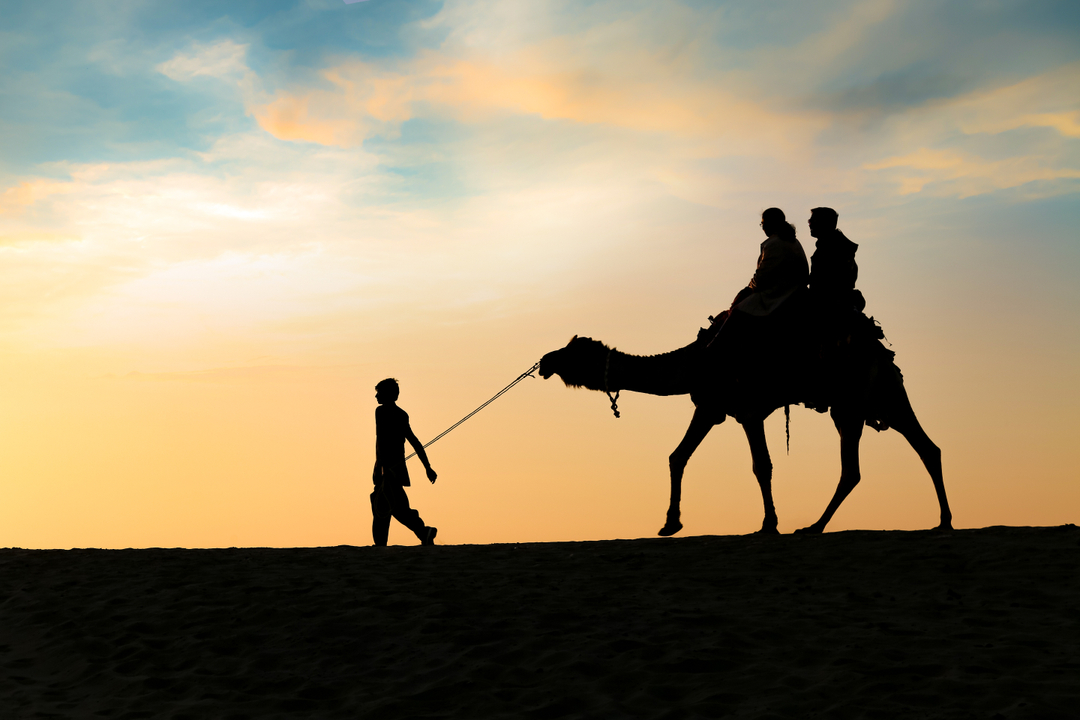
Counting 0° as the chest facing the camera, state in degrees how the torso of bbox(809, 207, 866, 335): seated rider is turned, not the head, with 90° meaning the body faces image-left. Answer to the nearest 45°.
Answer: approximately 90°

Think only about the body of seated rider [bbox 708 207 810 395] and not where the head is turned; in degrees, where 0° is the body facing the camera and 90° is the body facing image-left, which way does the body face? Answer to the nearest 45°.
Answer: approximately 90°

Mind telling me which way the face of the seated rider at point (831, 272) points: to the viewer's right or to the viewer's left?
to the viewer's left

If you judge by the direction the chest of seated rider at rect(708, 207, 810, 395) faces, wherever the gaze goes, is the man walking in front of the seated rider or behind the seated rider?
in front

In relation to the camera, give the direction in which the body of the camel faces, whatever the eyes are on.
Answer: to the viewer's left

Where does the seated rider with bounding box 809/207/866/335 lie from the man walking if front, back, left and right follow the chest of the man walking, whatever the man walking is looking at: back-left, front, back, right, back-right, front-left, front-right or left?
back-left

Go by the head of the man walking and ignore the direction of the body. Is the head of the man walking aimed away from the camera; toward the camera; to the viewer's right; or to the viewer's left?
to the viewer's left

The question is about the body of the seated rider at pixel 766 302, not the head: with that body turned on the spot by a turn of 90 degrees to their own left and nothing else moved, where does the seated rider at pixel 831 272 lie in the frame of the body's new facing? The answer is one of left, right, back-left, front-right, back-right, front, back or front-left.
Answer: left

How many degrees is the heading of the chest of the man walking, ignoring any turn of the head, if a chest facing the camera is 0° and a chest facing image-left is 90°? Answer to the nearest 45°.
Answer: approximately 90°

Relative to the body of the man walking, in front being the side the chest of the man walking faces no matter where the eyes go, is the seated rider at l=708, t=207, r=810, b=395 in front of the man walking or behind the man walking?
behind
